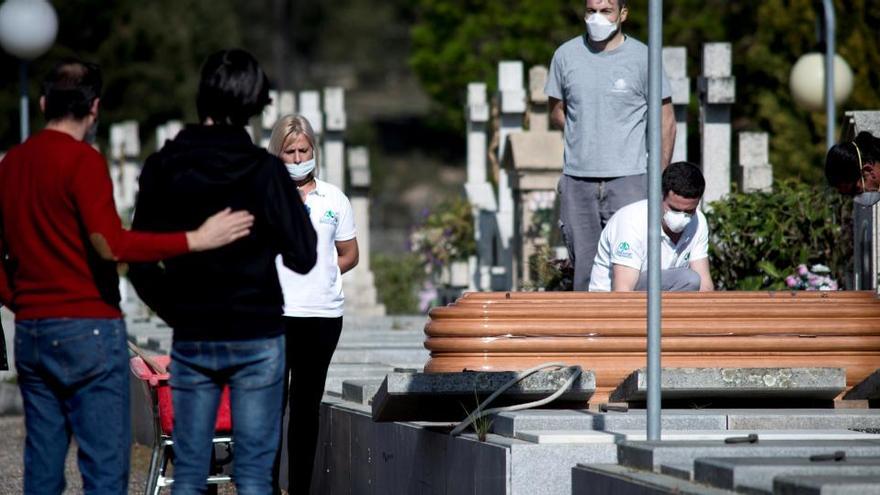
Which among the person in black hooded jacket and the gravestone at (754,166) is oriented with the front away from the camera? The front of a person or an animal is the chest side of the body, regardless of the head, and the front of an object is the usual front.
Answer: the person in black hooded jacket

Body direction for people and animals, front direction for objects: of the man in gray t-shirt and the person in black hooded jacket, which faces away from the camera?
the person in black hooded jacket

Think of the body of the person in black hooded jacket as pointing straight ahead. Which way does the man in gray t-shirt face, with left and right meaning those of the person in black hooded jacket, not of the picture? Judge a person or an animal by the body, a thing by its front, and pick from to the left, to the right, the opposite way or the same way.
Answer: the opposite way

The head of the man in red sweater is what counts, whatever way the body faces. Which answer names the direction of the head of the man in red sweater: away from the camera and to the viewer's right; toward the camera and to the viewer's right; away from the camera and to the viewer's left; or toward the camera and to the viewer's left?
away from the camera and to the viewer's right

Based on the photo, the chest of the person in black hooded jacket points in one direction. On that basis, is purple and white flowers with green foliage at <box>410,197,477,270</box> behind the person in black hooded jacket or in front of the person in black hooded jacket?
in front

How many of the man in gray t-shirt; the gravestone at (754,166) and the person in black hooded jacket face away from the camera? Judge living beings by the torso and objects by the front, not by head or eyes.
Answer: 1

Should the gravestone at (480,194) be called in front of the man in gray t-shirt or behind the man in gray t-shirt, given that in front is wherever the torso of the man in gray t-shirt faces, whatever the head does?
behind

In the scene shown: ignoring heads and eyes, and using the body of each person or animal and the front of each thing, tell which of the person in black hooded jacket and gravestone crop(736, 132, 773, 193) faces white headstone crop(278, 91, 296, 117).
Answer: the person in black hooded jacket

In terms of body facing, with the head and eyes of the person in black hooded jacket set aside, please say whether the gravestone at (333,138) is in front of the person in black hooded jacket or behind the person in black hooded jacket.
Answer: in front

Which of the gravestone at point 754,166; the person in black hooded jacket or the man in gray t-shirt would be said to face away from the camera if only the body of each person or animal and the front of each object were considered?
the person in black hooded jacket

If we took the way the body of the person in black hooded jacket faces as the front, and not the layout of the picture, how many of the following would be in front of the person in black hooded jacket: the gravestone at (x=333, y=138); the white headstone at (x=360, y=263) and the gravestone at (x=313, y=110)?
3

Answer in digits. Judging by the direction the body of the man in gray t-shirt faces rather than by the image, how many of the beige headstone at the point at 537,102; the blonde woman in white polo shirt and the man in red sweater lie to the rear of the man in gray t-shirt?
1

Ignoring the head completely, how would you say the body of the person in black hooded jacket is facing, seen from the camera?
away from the camera
